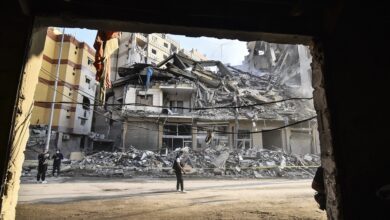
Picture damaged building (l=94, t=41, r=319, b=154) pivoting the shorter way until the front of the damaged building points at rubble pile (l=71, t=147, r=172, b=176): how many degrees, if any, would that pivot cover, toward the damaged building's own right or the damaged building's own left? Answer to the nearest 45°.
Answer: approximately 45° to the damaged building's own right

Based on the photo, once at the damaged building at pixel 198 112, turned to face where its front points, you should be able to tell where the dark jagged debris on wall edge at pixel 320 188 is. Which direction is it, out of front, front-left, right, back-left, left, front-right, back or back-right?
front

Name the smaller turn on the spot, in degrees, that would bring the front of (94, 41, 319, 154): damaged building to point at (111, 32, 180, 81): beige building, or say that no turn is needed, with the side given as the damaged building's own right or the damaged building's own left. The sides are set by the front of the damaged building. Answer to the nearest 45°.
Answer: approximately 135° to the damaged building's own right

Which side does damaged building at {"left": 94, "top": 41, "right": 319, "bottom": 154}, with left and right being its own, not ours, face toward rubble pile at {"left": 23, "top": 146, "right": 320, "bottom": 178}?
front

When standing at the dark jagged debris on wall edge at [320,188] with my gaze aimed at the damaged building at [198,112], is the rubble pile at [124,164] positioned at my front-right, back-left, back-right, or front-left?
front-left

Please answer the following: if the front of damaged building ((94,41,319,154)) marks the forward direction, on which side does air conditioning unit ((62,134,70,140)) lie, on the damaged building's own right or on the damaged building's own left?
on the damaged building's own right

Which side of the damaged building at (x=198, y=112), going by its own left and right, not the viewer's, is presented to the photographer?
front

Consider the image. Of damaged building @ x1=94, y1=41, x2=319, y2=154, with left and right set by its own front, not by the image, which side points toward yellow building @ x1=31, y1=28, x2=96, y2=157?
right
